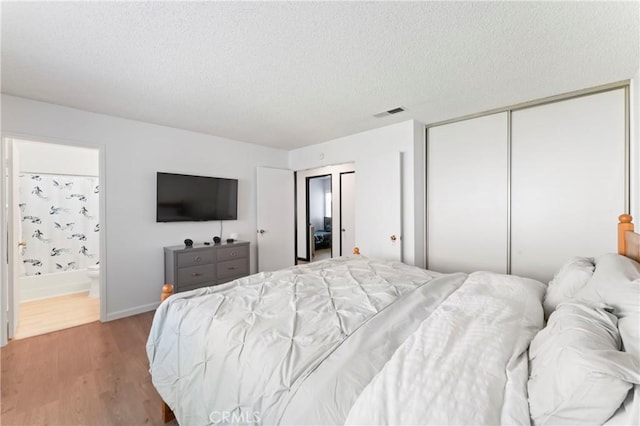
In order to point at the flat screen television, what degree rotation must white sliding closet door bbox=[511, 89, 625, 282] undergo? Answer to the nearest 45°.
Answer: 0° — it already faces it

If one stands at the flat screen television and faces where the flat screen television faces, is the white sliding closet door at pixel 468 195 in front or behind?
in front

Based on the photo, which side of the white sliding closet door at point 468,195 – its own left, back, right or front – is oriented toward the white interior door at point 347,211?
right

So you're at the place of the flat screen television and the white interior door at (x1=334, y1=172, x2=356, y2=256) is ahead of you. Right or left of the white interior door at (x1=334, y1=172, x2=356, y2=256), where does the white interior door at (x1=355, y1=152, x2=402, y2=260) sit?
right

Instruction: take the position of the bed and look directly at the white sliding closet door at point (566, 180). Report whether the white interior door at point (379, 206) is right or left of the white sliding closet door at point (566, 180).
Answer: left

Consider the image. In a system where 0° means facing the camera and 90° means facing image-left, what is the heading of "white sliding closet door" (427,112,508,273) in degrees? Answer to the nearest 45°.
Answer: approximately 45°

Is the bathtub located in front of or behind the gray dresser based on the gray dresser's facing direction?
behind

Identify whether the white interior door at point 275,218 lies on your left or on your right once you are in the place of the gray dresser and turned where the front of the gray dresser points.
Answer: on your left

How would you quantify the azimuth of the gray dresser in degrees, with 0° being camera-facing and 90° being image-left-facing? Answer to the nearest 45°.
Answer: approximately 315°

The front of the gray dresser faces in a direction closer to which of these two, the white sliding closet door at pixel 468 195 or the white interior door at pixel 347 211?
the white sliding closet door
